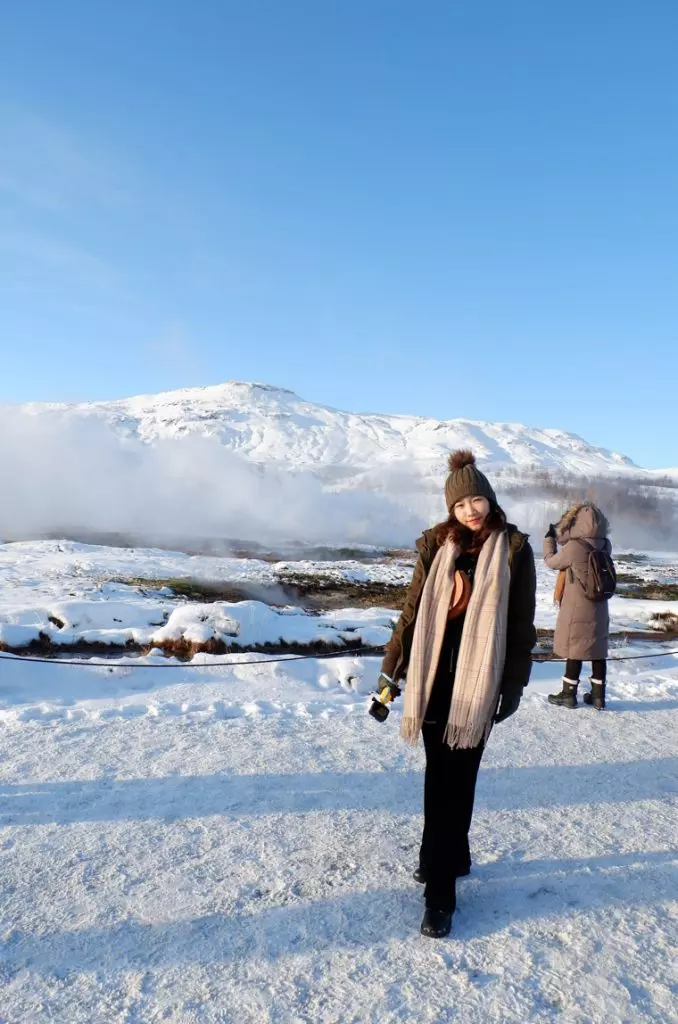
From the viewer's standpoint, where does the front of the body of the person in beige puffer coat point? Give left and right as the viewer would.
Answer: facing away from the viewer and to the left of the viewer

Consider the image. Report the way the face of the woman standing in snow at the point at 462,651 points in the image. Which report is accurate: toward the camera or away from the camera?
toward the camera

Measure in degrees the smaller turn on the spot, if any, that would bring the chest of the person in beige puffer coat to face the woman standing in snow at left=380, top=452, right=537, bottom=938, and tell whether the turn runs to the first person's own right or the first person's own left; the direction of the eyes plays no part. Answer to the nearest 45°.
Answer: approximately 135° to the first person's own left

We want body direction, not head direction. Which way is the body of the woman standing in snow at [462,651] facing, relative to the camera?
toward the camera

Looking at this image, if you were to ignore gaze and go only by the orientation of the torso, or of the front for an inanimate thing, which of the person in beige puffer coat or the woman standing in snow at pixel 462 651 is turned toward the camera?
the woman standing in snow

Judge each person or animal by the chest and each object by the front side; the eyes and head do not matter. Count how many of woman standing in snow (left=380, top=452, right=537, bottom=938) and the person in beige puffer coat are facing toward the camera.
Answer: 1

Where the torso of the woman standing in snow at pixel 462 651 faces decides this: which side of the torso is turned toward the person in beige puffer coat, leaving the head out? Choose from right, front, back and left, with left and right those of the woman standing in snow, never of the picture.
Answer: back
